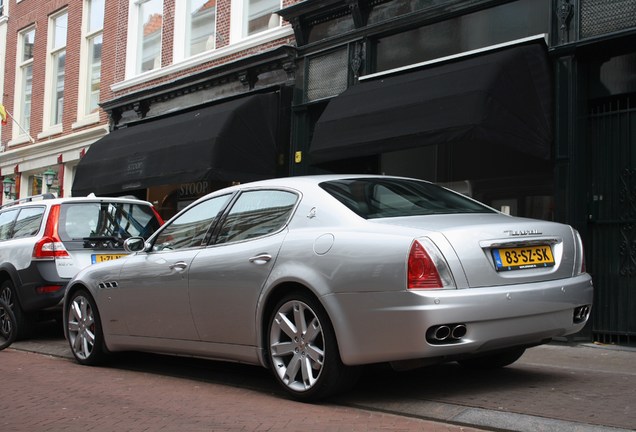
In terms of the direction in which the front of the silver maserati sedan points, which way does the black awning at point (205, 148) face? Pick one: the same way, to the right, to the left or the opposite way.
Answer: to the left

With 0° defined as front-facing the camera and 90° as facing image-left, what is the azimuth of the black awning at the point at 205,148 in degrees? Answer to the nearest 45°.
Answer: approximately 45°

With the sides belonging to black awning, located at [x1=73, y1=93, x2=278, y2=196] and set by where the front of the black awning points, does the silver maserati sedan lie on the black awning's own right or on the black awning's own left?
on the black awning's own left

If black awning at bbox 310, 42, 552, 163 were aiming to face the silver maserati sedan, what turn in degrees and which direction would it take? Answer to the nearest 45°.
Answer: approximately 45° to its left

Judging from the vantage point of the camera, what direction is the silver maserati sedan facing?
facing away from the viewer and to the left of the viewer

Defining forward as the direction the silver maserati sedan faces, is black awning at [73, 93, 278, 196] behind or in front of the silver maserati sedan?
in front

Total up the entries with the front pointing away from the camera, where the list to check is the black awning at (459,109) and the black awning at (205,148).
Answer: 0

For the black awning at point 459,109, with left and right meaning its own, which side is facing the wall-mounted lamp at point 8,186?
right

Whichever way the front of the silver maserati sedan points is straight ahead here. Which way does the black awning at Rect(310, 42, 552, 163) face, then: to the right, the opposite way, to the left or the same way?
to the left

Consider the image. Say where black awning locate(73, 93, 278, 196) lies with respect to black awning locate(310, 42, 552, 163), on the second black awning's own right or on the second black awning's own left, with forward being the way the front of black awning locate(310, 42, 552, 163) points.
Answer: on the second black awning's own right
